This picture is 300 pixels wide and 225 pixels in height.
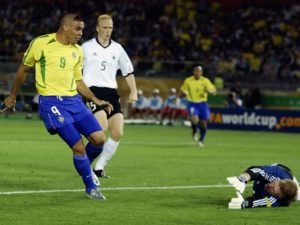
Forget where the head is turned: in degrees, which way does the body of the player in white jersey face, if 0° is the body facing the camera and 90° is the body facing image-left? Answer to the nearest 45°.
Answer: approximately 0°

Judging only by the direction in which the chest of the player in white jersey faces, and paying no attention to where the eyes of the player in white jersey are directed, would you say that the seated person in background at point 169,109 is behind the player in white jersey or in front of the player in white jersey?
behind

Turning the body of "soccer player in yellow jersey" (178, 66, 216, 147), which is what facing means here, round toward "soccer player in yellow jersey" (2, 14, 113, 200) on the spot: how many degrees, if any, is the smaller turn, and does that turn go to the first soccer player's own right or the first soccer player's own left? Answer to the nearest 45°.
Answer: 0° — they already face them

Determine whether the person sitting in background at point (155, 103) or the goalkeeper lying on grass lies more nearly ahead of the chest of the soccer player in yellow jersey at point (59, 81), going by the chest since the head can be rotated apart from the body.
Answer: the goalkeeper lying on grass

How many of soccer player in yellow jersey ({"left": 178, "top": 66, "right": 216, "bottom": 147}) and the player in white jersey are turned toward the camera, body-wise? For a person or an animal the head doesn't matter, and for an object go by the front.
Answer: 2

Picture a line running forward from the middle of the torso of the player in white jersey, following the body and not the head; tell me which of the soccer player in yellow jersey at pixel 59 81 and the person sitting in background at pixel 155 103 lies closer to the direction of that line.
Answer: the soccer player in yellow jersey

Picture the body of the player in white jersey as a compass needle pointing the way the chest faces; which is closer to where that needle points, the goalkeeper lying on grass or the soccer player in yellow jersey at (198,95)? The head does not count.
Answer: the goalkeeper lying on grass

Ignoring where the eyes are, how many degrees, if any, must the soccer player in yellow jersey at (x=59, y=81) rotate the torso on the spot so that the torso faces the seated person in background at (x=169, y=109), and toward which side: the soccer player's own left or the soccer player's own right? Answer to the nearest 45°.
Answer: approximately 135° to the soccer player's own left

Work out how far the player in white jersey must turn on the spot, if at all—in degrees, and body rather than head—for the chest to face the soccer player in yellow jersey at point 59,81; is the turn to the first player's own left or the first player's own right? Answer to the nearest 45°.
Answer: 0° — they already face them
